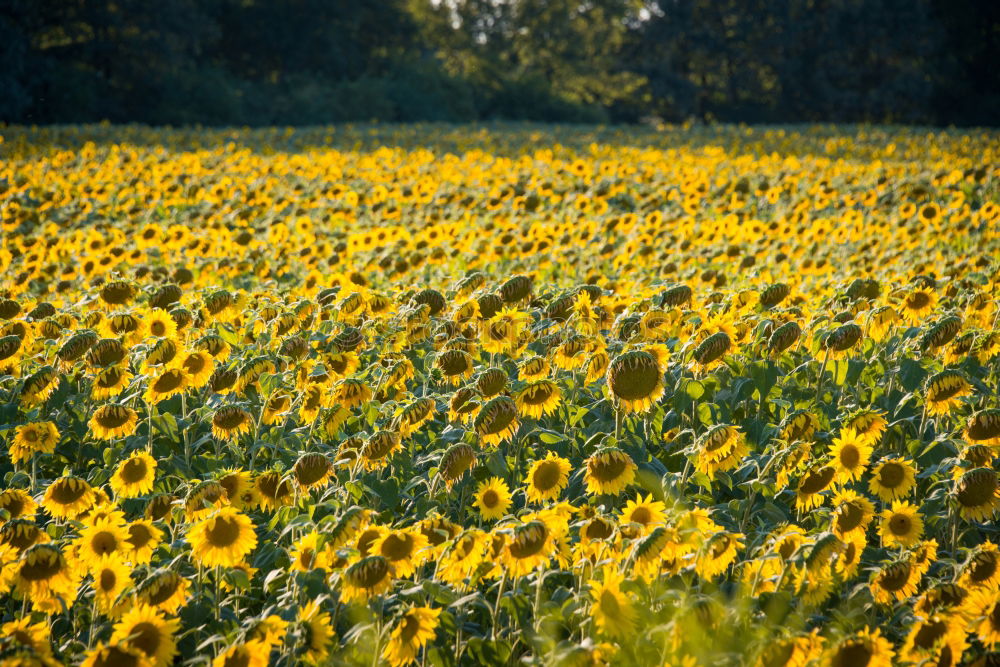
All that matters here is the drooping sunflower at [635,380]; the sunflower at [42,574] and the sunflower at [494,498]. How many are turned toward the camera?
3

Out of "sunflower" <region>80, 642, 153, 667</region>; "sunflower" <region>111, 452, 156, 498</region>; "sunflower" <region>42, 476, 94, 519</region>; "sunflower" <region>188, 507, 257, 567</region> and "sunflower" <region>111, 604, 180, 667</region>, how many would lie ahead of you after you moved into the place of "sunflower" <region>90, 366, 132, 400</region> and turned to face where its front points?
5

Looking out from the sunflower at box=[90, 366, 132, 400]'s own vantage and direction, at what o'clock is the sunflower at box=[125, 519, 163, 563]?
the sunflower at box=[125, 519, 163, 563] is roughly at 12 o'clock from the sunflower at box=[90, 366, 132, 400].

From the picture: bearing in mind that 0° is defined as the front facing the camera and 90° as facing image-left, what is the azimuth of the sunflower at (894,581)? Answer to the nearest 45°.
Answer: approximately 0°

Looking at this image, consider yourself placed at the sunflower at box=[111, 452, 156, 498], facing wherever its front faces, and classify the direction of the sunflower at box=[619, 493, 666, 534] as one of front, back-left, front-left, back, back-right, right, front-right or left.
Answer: front-left

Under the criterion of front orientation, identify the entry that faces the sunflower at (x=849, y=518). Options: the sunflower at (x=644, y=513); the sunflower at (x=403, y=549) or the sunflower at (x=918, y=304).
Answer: the sunflower at (x=918, y=304)

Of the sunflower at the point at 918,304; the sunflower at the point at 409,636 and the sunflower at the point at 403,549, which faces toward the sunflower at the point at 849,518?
the sunflower at the point at 918,304

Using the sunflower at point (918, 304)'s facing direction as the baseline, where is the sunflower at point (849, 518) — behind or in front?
in front

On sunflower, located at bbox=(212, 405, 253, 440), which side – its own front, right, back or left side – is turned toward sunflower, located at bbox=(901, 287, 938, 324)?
left
